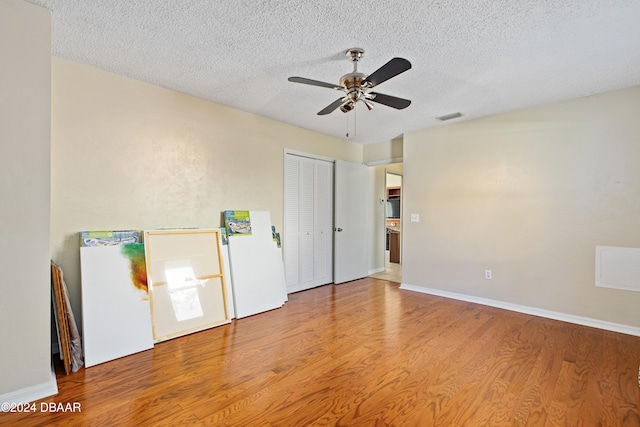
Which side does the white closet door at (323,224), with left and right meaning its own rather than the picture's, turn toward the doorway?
left

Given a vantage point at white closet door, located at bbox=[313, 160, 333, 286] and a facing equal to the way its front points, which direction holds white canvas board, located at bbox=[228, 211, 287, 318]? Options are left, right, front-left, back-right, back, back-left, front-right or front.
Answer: right

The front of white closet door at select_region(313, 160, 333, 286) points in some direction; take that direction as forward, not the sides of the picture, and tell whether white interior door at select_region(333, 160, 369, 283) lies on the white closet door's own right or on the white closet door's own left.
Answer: on the white closet door's own left

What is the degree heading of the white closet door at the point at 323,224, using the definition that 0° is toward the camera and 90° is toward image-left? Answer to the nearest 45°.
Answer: approximately 315°

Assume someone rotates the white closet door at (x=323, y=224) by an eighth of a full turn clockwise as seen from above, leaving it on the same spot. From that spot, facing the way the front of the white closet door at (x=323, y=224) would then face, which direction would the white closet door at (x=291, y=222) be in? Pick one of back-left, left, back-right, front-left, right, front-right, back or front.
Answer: front-right

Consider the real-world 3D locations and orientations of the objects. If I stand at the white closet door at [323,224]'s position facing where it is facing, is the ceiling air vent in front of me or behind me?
in front

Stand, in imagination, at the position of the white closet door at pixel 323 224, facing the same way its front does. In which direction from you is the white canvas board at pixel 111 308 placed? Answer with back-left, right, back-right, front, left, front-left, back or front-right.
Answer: right

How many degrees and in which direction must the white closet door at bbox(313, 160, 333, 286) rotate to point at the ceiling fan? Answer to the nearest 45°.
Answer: approximately 45° to its right

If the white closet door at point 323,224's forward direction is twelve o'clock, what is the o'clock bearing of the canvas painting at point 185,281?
The canvas painting is roughly at 3 o'clock from the white closet door.
